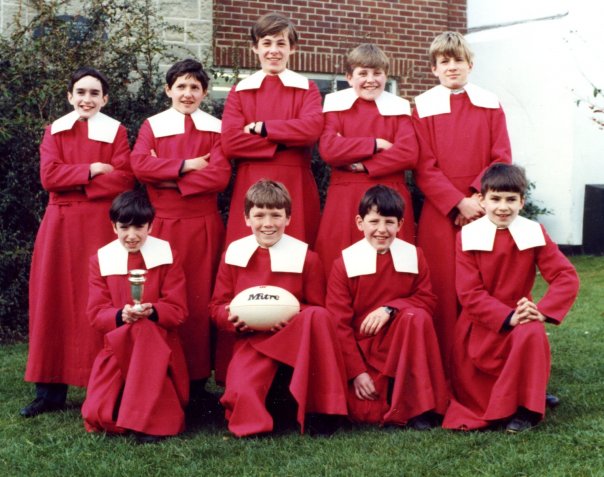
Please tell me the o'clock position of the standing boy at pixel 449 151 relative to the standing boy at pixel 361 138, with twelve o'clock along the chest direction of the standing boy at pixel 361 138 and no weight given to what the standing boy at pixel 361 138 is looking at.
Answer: the standing boy at pixel 449 151 is roughly at 9 o'clock from the standing boy at pixel 361 138.

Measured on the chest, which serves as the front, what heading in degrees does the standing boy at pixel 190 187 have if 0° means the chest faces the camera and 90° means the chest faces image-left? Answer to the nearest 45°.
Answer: approximately 0°

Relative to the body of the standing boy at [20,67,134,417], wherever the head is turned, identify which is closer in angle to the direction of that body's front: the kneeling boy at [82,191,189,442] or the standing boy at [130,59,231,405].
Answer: the kneeling boy

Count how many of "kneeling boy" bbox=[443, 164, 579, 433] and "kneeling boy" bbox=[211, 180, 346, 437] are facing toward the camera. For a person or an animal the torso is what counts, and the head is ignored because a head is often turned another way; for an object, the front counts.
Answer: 2

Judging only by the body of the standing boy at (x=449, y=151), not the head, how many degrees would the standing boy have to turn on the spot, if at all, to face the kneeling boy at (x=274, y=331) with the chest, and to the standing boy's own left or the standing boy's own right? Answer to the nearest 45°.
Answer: approximately 45° to the standing boy's own right

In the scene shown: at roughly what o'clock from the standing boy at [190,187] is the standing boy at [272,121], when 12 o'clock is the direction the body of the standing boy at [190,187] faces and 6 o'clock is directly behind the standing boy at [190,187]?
the standing boy at [272,121] is roughly at 9 o'clock from the standing boy at [190,187].

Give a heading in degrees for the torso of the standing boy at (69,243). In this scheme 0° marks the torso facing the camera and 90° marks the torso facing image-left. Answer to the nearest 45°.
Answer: approximately 0°

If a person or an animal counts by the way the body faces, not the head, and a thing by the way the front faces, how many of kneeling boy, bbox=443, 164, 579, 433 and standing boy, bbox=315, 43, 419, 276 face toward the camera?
2
